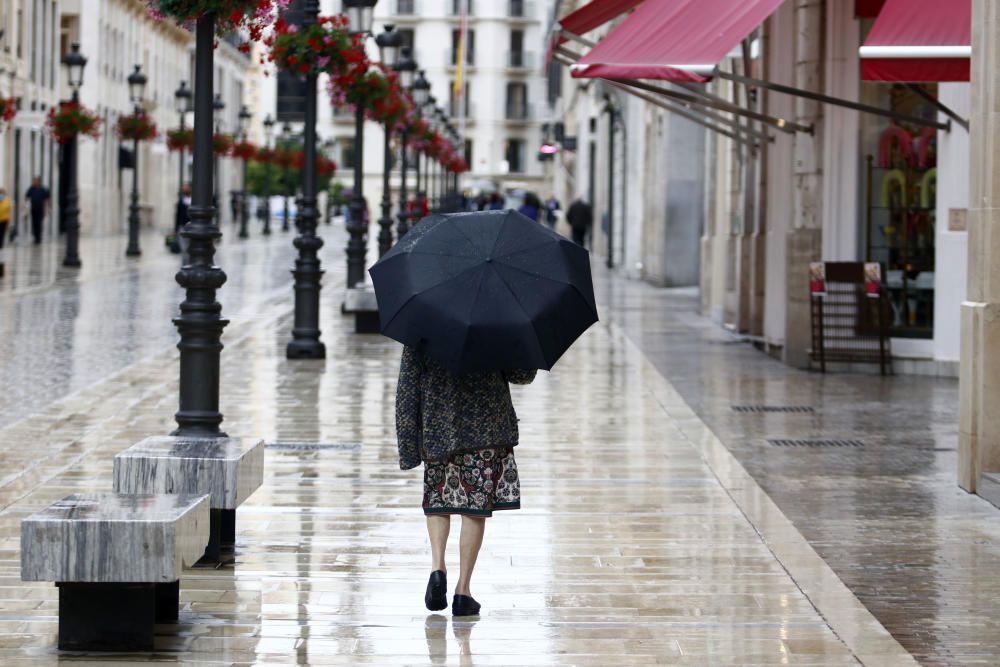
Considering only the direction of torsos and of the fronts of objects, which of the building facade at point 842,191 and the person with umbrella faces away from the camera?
the person with umbrella

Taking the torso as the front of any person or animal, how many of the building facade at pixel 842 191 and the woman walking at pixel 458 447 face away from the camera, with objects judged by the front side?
1

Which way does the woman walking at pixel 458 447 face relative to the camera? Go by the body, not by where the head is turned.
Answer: away from the camera

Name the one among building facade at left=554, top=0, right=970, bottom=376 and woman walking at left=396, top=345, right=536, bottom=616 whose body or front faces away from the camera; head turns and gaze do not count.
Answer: the woman walking

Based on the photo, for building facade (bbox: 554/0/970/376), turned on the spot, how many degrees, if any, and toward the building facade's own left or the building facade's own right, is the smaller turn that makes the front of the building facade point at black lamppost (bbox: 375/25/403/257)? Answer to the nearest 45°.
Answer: approximately 90° to the building facade's own right

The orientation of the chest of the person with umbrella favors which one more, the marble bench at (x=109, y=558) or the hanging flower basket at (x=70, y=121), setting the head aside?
the hanging flower basket

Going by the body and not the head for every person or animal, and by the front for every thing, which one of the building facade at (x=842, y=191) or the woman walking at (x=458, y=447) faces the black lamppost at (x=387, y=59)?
the woman walking

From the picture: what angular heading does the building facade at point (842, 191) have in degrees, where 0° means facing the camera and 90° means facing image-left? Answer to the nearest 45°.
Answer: approximately 45°

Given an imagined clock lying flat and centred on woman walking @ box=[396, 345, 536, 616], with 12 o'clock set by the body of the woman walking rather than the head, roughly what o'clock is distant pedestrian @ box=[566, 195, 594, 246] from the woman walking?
The distant pedestrian is roughly at 12 o'clock from the woman walking.

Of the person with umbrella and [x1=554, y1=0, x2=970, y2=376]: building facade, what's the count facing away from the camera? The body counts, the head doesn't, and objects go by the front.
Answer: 1

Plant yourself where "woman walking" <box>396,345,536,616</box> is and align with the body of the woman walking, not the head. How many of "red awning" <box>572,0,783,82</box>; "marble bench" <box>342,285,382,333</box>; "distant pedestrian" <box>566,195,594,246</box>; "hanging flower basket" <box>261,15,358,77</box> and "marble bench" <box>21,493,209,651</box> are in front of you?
4

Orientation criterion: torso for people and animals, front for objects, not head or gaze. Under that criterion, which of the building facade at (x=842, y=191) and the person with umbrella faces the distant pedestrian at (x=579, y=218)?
the person with umbrella
